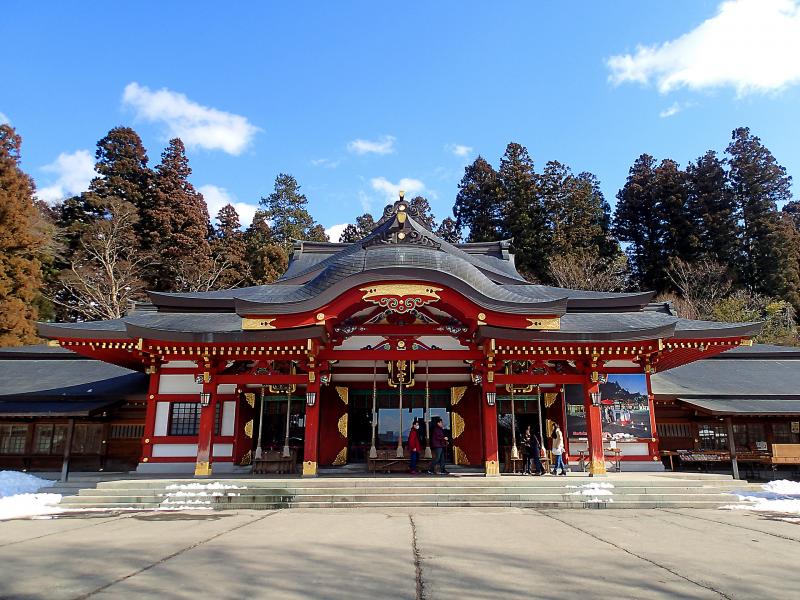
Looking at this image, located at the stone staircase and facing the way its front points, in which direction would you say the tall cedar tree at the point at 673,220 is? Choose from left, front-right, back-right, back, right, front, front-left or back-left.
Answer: back-left

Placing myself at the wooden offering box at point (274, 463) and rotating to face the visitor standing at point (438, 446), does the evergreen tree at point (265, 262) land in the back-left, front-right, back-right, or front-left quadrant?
back-left

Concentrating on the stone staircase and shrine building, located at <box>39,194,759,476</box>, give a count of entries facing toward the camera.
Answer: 2

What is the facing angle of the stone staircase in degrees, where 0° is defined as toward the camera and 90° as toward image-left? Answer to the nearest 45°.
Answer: approximately 0°

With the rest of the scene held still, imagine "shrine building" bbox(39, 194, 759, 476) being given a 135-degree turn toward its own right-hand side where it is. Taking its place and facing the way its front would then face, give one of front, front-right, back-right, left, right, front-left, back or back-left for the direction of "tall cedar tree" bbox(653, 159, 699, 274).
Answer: right

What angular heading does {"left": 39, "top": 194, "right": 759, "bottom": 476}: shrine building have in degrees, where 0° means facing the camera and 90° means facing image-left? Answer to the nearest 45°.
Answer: approximately 0°

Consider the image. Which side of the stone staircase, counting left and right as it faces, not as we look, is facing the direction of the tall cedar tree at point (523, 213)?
back

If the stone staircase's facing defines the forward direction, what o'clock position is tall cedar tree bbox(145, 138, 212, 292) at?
The tall cedar tree is roughly at 5 o'clock from the stone staircase.
